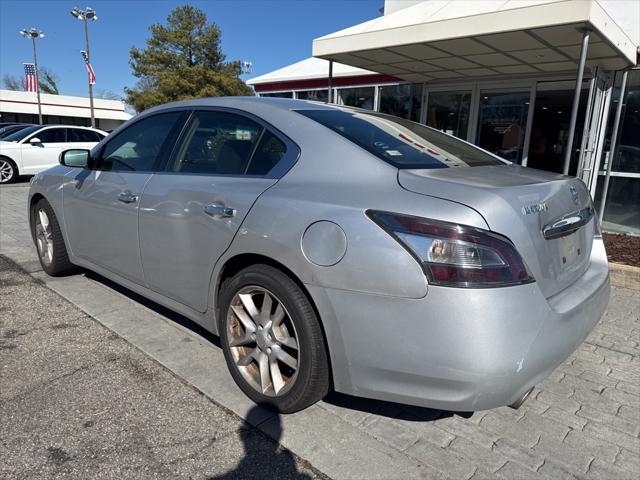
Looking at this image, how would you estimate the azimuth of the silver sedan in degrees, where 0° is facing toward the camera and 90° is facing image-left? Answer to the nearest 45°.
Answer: approximately 135°

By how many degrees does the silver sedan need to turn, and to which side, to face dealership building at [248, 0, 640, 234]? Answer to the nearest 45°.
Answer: approximately 90° to its right

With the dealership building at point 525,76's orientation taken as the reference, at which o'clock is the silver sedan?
The silver sedan is roughly at 11 o'clock from the dealership building.

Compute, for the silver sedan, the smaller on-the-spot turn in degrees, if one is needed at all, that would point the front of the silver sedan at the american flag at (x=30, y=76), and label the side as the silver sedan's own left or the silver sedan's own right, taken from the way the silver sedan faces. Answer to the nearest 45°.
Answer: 0° — it already faces it

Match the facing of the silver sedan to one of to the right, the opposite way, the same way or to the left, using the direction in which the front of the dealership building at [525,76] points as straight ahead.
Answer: to the right

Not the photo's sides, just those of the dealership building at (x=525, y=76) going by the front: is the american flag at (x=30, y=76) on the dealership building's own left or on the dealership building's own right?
on the dealership building's own right

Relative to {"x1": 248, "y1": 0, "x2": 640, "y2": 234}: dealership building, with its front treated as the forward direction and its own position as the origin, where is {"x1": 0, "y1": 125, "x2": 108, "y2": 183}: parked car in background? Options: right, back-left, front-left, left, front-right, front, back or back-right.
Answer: front-right

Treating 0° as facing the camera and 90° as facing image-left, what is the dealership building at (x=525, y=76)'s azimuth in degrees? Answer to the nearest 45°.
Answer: approximately 45°
